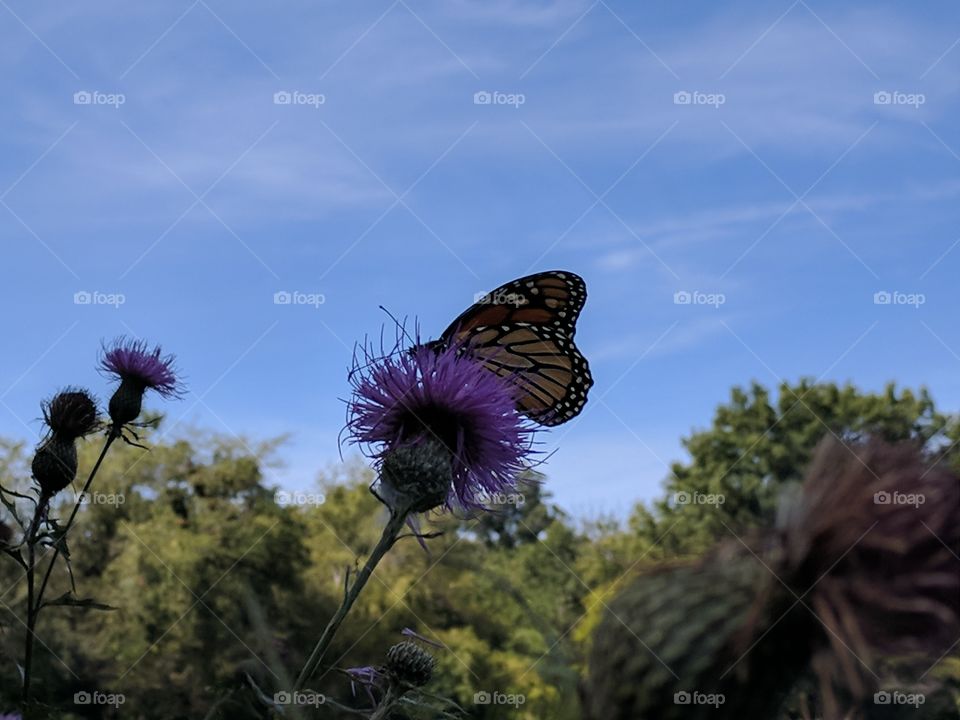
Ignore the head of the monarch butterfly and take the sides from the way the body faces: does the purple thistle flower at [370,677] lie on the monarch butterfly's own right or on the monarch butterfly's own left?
on the monarch butterfly's own left

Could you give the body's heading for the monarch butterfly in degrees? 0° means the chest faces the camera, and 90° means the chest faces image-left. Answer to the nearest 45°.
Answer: approximately 90°
